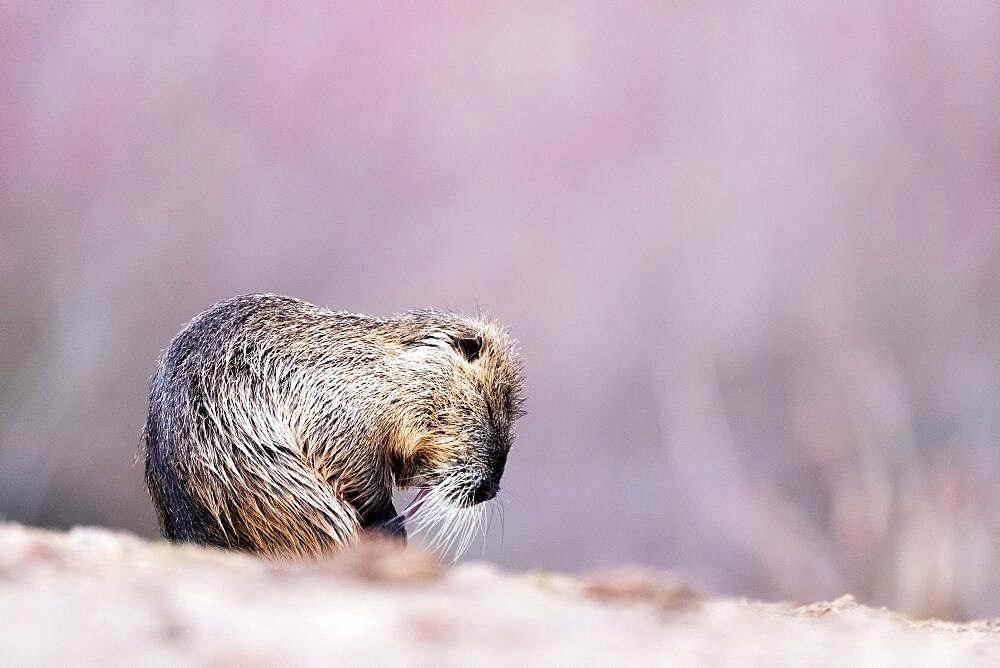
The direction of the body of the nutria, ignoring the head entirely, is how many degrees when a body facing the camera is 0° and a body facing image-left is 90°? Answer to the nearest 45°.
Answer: approximately 270°
